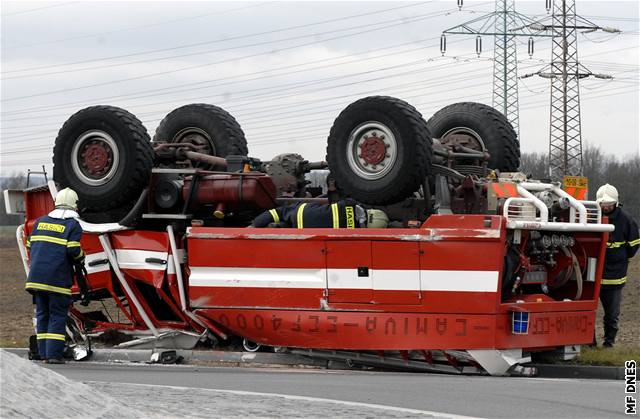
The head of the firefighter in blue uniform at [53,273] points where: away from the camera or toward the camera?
away from the camera

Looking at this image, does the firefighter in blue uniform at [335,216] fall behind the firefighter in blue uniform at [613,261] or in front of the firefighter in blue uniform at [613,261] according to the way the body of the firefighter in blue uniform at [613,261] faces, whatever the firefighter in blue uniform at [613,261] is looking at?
in front

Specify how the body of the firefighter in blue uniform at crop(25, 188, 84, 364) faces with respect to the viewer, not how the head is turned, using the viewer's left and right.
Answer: facing away from the viewer and to the right of the viewer

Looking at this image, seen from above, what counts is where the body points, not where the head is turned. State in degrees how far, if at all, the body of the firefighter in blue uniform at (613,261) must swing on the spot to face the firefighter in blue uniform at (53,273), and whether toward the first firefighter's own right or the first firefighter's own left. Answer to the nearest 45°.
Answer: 0° — they already face them

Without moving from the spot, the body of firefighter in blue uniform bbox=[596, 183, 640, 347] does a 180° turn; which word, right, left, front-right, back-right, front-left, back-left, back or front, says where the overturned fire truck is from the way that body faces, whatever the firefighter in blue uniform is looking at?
back

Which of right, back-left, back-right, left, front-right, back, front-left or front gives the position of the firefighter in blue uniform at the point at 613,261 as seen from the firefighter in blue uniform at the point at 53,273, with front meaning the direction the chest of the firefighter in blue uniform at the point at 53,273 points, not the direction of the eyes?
front-right
